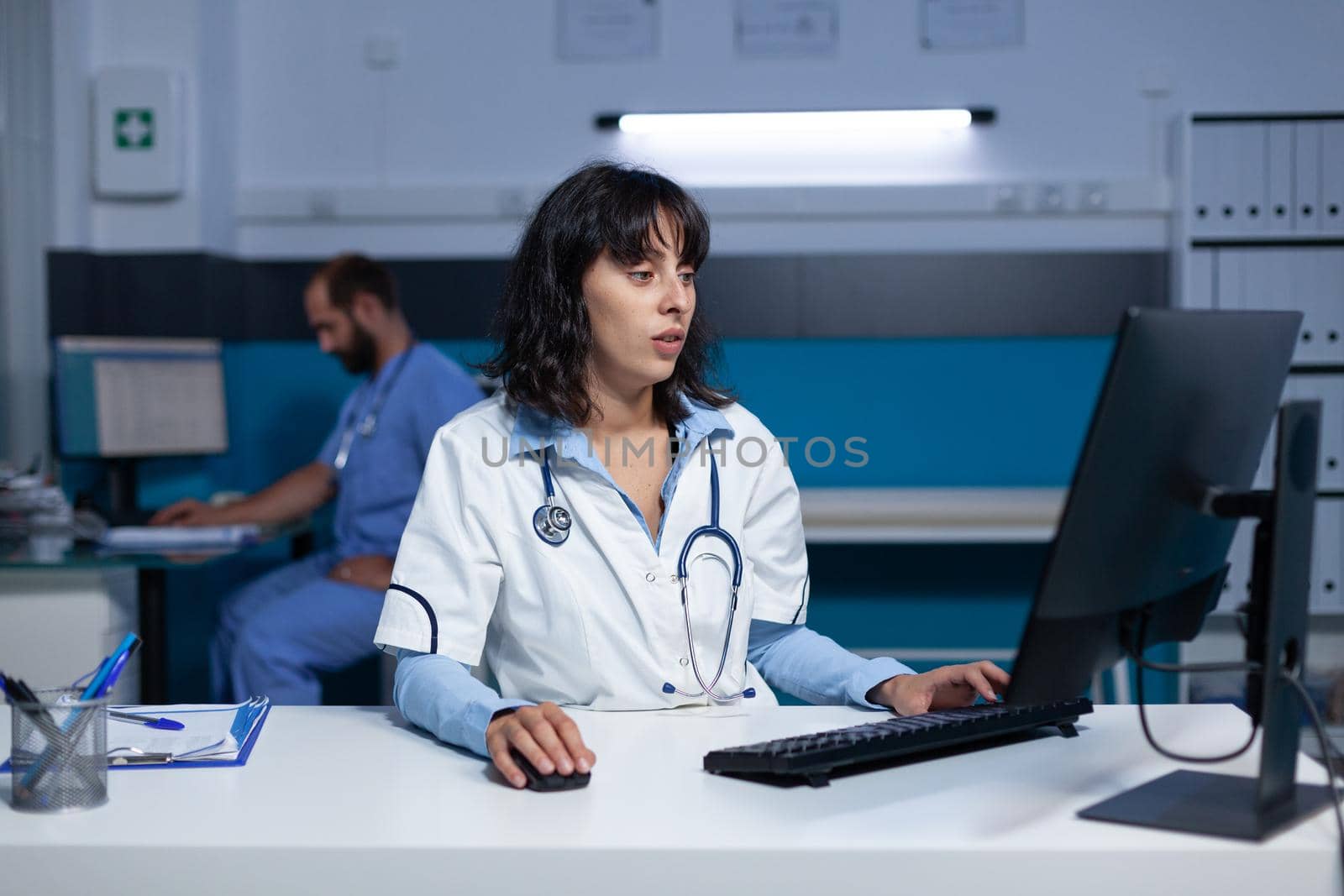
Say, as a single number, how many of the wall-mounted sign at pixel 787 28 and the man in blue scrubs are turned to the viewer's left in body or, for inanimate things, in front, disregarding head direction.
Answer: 1

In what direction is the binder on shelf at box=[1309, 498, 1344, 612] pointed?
toward the camera

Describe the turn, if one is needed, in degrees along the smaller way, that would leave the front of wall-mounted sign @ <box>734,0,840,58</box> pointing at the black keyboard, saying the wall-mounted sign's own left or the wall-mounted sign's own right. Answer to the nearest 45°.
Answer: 0° — it already faces it

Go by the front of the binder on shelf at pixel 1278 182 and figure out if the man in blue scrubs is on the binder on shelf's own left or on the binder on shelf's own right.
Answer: on the binder on shelf's own right

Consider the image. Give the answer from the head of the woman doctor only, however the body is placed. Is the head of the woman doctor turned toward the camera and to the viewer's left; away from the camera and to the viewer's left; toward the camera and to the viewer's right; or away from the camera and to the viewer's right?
toward the camera and to the viewer's right

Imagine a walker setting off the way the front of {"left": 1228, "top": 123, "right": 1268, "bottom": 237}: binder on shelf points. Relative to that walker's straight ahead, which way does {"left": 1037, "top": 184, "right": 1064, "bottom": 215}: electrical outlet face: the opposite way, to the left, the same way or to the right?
the same way

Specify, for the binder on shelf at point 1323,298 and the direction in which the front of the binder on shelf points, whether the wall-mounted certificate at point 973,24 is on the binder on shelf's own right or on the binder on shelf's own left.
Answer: on the binder on shelf's own right

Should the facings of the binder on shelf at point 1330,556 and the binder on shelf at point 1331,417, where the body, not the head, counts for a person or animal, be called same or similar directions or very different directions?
same or similar directions

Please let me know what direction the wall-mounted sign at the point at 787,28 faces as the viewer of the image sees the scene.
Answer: facing the viewer

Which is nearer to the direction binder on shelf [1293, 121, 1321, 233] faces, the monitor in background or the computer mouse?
the computer mouse

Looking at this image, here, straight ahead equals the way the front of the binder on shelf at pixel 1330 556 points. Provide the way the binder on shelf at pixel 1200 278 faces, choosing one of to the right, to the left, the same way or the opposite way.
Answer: the same way

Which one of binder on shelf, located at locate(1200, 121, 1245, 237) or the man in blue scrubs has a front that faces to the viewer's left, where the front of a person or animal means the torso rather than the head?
the man in blue scrubs

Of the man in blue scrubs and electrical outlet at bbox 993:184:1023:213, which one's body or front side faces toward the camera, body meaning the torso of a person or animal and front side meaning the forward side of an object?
the electrical outlet

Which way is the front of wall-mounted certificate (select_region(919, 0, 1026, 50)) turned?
toward the camera
